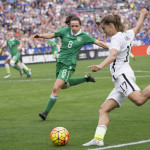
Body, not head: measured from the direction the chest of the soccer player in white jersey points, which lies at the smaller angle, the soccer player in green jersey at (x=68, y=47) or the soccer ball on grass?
the soccer ball on grass

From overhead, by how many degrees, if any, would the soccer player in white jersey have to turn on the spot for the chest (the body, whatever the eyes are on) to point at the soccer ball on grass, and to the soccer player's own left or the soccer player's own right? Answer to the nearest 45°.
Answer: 0° — they already face it

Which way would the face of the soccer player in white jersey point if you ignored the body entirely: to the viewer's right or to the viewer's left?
to the viewer's left

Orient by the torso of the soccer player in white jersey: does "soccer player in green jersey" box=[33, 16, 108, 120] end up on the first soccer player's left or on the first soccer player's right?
on the first soccer player's right

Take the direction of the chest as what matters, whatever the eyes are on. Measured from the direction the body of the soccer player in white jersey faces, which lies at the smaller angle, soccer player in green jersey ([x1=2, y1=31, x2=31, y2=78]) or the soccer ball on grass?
the soccer ball on grass

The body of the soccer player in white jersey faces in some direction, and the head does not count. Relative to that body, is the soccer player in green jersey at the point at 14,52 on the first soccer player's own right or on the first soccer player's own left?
on the first soccer player's own right

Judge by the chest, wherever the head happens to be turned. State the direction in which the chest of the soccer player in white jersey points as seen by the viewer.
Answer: to the viewer's left
